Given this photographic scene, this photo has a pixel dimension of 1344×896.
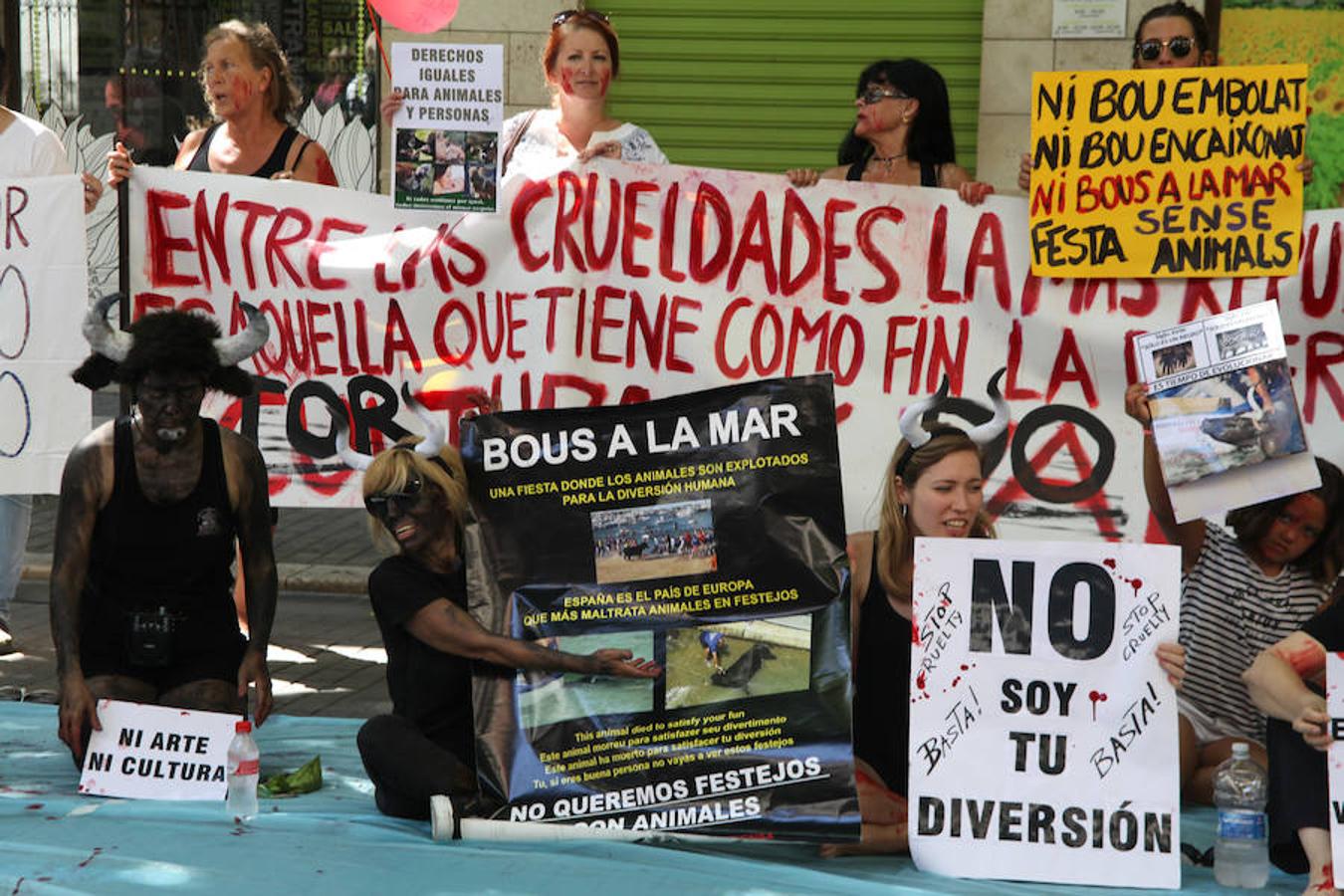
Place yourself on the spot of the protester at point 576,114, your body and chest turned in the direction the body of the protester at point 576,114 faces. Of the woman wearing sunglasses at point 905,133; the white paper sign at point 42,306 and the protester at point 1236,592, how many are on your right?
1

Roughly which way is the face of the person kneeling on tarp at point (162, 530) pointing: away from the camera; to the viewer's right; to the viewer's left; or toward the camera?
toward the camera

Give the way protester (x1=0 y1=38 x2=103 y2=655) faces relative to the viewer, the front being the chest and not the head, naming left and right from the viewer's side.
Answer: facing the viewer

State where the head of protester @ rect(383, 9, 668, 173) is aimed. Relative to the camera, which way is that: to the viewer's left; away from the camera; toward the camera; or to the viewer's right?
toward the camera

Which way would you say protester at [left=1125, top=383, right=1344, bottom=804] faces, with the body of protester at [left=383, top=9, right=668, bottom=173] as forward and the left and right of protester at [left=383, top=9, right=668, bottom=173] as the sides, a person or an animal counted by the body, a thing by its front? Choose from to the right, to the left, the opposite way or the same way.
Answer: the same way

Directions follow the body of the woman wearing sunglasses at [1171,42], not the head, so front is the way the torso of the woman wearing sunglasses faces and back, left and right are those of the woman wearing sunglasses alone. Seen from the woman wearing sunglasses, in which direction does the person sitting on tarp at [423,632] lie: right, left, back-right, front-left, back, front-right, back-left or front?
front-right

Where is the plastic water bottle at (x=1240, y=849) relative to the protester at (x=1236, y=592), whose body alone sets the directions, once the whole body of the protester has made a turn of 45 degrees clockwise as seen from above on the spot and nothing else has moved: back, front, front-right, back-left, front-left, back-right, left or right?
front-left

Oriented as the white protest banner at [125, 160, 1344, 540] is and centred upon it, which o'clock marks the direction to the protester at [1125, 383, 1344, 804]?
The protester is roughly at 10 o'clock from the white protest banner.

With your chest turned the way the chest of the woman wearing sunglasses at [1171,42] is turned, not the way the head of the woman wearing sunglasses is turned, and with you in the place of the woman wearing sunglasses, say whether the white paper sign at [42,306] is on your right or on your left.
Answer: on your right

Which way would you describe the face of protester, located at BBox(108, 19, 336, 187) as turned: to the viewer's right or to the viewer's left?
to the viewer's left

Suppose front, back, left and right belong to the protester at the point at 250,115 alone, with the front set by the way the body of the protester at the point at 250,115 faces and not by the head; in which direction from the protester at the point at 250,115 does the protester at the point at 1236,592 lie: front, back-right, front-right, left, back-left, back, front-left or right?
left

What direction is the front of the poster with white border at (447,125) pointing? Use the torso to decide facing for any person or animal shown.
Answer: toward the camera

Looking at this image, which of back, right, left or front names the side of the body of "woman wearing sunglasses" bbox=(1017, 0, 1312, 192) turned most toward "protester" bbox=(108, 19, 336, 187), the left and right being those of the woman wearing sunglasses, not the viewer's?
right

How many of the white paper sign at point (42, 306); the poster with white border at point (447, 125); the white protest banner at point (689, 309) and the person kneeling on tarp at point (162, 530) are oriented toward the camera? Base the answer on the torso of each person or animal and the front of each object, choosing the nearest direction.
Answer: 4
